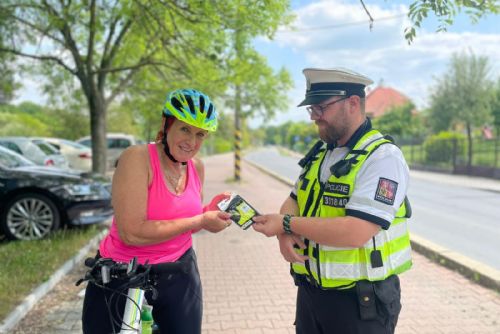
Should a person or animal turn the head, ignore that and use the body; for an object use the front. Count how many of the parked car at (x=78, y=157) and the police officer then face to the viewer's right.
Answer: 0

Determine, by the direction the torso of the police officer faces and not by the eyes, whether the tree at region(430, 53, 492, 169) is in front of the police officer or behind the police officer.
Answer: behind

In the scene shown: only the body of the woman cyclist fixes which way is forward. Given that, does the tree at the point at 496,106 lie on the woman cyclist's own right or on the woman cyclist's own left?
on the woman cyclist's own left

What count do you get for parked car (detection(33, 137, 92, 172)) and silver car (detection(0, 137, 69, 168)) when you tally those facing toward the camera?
0

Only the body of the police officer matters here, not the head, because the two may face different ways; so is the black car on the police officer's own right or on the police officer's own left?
on the police officer's own right

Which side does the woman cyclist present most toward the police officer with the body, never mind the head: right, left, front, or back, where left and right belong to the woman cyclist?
front
